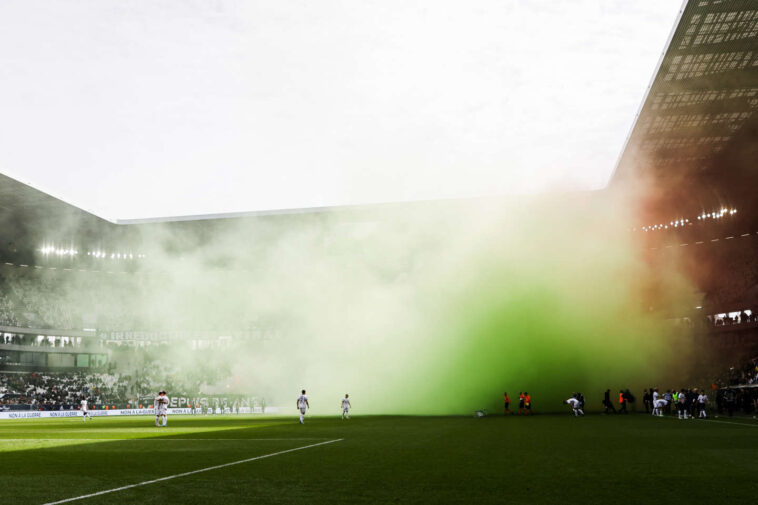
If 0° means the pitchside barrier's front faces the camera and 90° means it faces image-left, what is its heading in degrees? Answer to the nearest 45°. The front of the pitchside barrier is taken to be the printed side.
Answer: approximately 0°
